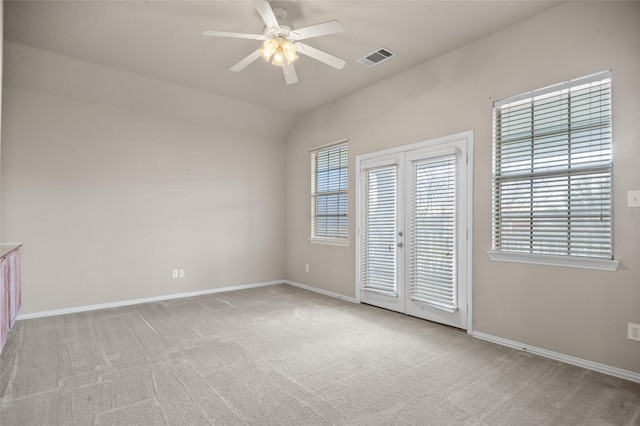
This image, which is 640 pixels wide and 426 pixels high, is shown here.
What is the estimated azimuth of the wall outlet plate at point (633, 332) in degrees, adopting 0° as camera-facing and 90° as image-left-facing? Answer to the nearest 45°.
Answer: approximately 0°

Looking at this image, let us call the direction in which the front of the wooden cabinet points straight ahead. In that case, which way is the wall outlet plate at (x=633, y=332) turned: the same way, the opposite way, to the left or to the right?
the opposite way

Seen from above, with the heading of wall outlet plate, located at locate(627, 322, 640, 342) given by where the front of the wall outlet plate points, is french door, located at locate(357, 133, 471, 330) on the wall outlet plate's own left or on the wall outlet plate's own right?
on the wall outlet plate's own right

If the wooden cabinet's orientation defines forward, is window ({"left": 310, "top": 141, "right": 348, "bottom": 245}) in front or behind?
in front

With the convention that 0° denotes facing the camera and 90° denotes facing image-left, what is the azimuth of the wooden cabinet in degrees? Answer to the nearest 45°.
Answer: approximately 270°

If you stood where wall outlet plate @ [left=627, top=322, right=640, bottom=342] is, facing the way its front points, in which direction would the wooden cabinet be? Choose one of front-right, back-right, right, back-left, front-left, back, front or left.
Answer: front-right

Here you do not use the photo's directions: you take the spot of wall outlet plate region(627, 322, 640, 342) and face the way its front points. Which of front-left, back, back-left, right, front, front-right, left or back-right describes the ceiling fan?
front-right
